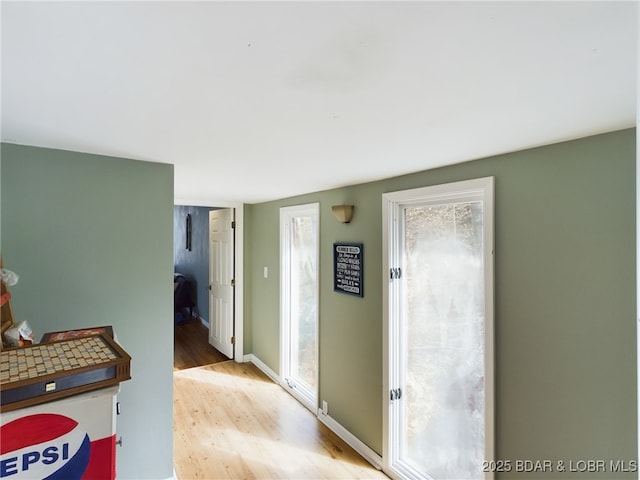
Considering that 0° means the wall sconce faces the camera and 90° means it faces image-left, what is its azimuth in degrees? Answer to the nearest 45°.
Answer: approximately 45°

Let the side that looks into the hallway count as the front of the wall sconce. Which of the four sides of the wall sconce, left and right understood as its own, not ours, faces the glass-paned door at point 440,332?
left

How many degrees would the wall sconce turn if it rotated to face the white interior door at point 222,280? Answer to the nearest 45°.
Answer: approximately 90° to its right
